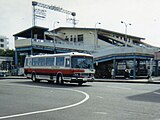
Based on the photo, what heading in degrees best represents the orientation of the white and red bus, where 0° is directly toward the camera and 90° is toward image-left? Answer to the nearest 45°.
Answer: approximately 315°
